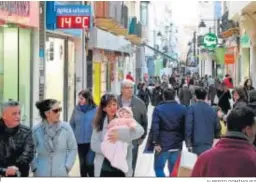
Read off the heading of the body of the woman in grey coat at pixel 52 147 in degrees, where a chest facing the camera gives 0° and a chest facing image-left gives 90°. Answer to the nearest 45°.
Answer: approximately 0°

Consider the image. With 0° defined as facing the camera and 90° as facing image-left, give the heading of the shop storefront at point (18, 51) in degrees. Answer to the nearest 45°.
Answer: approximately 315°

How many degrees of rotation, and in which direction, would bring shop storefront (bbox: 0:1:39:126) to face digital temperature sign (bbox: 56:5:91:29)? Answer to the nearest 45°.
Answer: approximately 90° to its left

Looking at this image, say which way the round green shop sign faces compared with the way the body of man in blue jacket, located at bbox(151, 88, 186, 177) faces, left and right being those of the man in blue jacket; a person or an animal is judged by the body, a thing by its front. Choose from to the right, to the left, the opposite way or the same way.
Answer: the opposite way

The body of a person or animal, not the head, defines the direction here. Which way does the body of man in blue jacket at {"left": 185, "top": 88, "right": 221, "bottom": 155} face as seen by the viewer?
away from the camera

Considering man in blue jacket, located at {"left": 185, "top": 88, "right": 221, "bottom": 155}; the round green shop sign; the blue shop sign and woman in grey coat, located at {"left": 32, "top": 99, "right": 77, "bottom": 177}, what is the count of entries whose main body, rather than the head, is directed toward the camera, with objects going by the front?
3

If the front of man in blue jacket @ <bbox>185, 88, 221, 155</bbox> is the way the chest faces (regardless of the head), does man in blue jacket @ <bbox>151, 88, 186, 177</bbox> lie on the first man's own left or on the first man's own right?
on the first man's own left

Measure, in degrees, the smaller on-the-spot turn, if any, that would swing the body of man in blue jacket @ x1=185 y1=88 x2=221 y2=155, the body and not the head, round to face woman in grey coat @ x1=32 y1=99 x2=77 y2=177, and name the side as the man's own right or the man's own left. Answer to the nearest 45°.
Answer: approximately 135° to the man's own left

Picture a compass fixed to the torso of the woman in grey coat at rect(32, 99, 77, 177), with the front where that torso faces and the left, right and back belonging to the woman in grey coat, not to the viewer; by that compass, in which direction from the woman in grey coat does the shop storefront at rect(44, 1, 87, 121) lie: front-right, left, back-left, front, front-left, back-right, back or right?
back
